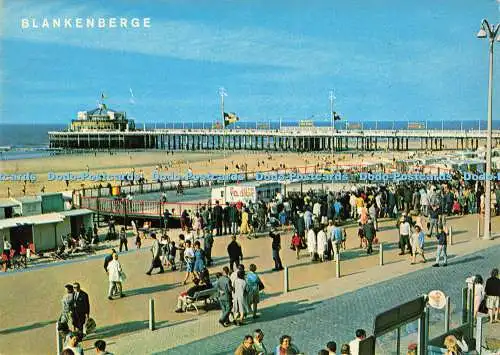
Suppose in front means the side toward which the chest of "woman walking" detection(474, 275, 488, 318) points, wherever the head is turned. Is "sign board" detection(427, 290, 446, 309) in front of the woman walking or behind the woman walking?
behind

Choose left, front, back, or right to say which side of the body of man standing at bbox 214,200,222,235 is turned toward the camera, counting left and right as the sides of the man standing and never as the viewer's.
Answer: back

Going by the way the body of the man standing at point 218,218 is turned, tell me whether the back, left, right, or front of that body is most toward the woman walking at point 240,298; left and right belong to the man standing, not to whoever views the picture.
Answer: back

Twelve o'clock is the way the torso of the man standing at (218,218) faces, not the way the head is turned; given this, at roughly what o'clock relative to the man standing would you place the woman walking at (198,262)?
The woman walking is roughly at 6 o'clock from the man standing.
